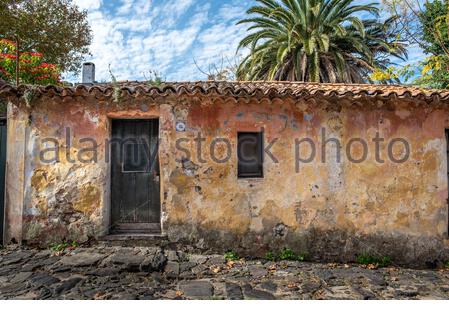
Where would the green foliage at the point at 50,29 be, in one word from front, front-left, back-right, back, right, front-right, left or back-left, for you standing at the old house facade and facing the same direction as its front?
back-right

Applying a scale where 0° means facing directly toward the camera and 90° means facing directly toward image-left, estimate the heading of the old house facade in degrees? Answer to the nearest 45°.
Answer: approximately 0°

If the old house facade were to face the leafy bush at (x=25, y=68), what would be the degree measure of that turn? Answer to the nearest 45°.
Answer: approximately 135° to its right

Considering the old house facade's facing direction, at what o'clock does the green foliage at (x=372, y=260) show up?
The green foliage is roughly at 9 o'clock from the old house facade.

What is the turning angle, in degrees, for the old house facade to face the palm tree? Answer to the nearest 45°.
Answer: approximately 135° to its left

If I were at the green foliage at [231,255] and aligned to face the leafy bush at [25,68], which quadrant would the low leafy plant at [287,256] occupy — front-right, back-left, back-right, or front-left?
back-right

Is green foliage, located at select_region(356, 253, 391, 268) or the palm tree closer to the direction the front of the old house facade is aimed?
the green foliage
